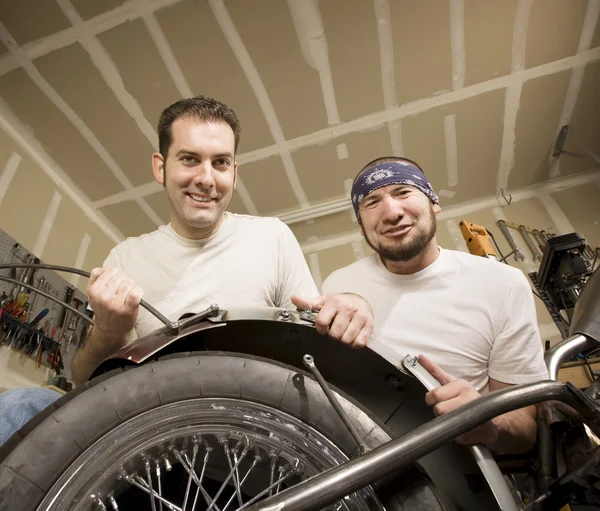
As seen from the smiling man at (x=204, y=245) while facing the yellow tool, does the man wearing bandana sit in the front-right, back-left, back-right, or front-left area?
front-right

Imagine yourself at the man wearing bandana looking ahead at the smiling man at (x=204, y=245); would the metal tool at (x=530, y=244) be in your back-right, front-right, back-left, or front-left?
back-right

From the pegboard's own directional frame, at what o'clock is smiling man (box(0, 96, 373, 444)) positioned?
The smiling man is roughly at 1 o'clock from the pegboard.

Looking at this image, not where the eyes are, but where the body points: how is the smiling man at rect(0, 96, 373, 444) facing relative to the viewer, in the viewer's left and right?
facing the viewer

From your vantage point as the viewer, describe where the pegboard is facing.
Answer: facing the viewer and to the right of the viewer

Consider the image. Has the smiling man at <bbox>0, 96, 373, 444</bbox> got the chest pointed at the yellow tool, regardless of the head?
no

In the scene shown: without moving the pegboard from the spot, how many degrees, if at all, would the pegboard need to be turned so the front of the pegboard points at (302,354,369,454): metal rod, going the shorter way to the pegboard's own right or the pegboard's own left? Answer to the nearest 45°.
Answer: approximately 45° to the pegboard's own right

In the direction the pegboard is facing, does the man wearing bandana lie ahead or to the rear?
ahead
